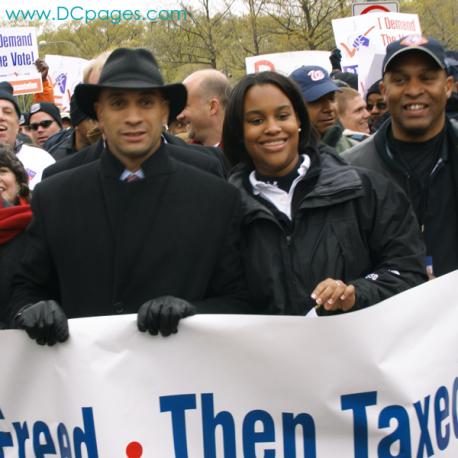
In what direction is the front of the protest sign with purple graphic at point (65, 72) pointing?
toward the camera

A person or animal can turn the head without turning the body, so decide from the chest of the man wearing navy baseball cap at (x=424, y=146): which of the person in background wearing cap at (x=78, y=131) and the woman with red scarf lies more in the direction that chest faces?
the woman with red scarf

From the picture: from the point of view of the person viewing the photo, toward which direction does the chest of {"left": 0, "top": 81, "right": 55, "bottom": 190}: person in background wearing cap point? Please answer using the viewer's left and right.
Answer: facing the viewer

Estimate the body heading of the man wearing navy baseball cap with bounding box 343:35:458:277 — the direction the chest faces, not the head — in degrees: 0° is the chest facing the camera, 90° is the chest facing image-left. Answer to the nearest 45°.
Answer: approximately 0°

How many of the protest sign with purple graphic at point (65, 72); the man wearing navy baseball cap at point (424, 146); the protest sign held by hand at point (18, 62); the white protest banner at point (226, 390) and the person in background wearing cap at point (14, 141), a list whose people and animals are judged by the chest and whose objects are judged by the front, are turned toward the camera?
5

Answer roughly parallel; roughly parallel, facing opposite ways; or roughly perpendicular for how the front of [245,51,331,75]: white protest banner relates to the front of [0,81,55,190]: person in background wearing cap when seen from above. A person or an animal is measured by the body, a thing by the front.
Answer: roughly parallel

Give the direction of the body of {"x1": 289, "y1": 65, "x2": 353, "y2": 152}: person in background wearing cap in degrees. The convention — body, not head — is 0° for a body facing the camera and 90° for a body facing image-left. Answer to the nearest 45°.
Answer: approximately 315°

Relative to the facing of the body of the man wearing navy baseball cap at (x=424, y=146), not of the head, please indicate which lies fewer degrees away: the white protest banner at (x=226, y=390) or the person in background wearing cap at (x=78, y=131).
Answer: the white protest banner

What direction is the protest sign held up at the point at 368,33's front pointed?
toward the camera

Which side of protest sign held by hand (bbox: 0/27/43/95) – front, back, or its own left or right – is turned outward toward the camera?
front

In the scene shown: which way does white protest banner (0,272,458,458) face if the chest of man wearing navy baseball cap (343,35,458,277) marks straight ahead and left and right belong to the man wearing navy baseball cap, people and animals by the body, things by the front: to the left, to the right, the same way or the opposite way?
the same way

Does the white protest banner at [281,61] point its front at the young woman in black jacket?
yes

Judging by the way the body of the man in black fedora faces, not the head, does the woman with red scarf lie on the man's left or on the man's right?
on the man's right

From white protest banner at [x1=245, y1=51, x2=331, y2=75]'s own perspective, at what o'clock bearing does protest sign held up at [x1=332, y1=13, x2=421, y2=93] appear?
The protest sign held up is roughly at 10 o'clock from the white protest banner.

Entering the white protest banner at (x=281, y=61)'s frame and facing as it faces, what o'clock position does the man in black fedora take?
The man in black fedora is roughly at 12 o'clock from the white protest banner.

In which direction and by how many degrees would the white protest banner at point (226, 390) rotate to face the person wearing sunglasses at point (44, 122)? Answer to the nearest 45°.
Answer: approximately 180°

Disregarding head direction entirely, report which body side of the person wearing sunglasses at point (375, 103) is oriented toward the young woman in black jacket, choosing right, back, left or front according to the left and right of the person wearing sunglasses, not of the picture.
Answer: front

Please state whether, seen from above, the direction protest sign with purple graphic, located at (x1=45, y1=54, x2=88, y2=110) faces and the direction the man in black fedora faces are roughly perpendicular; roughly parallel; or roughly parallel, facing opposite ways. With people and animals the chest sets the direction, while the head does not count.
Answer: roughly parallel
